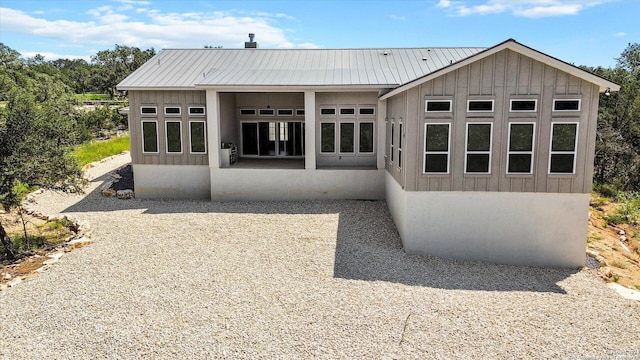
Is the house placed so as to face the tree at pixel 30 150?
no

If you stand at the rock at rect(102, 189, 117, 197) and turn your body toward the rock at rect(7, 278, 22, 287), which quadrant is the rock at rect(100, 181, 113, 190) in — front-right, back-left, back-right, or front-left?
back-right

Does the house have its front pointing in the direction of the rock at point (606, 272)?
no

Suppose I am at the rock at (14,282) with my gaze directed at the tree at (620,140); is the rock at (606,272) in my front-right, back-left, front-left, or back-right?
front-right
